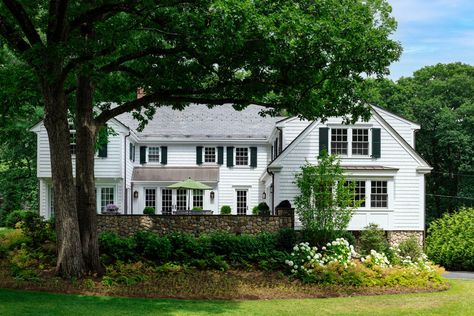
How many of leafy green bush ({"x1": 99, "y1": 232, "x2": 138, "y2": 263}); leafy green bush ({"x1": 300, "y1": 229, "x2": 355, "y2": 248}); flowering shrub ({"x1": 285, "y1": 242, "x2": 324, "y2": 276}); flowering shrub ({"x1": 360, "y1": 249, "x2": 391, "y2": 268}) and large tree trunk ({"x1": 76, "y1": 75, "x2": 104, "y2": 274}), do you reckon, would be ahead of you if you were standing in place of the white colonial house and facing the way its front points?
5

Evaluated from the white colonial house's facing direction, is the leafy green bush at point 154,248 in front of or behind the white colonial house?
in front

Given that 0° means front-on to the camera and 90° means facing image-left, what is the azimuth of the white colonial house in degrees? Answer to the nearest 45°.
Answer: approximately 0°

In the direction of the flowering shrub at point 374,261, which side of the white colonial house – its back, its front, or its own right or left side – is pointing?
front

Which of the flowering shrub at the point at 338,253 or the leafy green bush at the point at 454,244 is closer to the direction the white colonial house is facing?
the flowering shrub

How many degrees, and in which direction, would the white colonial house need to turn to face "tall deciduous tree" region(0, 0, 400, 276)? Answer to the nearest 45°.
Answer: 0° — it already faces it

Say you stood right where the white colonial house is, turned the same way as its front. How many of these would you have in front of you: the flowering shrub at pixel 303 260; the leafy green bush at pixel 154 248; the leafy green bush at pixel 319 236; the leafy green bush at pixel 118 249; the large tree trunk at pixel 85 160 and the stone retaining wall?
6

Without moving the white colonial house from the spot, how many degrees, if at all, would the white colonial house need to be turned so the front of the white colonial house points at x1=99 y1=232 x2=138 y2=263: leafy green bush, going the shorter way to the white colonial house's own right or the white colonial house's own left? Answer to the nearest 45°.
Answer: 0° — it already faces it

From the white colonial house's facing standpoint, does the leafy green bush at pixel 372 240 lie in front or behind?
in front

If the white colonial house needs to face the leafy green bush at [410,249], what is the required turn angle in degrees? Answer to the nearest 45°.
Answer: approximately 45° to its left
